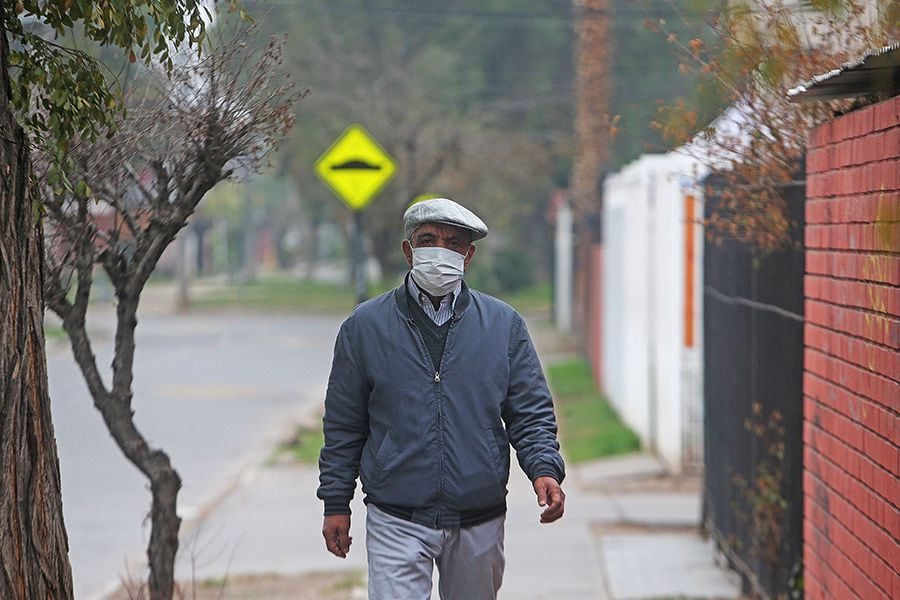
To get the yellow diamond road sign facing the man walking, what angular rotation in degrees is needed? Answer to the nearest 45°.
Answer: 0° — it already faces them

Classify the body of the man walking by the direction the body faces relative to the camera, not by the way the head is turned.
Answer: toward the camera

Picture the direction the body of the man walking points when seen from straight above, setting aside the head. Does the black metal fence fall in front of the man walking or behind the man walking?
behind

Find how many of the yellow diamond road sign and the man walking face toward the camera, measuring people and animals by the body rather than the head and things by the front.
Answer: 2

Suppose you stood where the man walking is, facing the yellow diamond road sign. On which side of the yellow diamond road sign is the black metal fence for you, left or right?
right

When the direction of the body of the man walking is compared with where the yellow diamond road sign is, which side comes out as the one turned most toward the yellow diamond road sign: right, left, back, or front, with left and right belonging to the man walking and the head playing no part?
back

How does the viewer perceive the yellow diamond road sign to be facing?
facing the viewer
